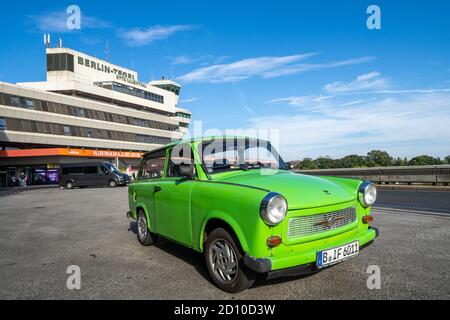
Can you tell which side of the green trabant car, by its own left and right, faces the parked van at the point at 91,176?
back

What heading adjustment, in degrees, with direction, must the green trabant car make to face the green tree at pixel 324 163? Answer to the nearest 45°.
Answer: approximately 135° to its left

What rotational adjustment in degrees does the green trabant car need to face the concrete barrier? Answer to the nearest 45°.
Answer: approximately 90° to its left

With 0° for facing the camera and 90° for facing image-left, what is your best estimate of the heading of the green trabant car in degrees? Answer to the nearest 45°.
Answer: approximately 315°

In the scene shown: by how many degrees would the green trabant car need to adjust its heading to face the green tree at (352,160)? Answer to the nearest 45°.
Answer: approximately 135° to its left

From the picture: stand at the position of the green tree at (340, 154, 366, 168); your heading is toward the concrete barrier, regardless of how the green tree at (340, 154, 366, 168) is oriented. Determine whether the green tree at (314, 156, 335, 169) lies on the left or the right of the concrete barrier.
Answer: right

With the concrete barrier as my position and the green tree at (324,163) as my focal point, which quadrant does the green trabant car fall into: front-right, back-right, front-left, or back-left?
back-left

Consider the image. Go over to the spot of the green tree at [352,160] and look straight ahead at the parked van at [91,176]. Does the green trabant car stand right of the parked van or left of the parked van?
left

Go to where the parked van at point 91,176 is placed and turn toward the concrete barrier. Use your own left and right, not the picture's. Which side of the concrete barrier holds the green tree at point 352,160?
left
